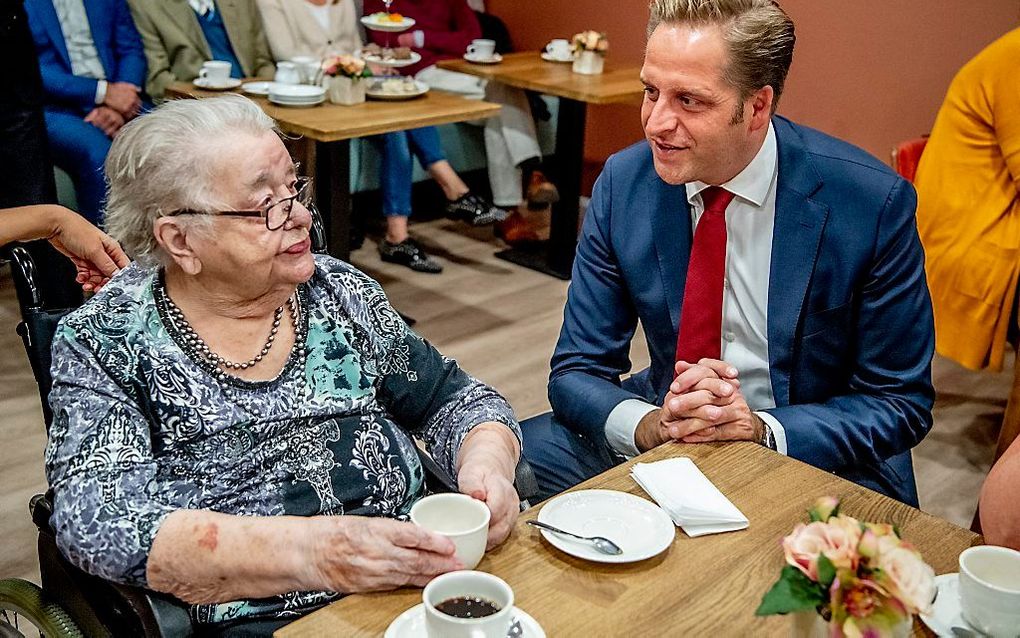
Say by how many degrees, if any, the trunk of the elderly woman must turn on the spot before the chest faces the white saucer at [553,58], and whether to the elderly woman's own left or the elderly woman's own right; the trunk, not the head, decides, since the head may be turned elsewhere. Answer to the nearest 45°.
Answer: approximately 135° to the elderly woman's own left

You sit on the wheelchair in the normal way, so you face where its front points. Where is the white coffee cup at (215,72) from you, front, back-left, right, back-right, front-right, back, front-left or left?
back-left

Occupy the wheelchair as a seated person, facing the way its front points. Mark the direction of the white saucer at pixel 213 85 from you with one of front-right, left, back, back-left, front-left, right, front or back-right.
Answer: back-left

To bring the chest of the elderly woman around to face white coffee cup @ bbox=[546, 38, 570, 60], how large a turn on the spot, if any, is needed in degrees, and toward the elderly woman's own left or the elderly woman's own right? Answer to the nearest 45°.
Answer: approximately 135° to the elderly woman's own left

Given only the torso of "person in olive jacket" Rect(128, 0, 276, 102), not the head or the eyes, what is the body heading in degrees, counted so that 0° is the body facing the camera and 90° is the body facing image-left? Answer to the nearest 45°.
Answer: approximately 0°

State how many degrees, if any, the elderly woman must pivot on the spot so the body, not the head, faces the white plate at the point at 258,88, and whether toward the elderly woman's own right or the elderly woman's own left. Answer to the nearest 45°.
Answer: approximately 135° to the elderly woman's own left

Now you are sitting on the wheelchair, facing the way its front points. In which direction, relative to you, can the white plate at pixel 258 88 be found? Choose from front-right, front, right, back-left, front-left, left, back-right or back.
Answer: back-left

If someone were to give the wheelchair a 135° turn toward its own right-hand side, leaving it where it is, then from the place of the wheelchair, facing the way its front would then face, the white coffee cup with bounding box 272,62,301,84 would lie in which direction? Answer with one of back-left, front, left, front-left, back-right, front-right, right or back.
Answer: right

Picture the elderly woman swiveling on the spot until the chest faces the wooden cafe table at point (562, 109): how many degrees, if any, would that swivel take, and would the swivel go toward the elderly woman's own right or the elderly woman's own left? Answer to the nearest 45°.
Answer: approximately 90° to the elderly woman's own left

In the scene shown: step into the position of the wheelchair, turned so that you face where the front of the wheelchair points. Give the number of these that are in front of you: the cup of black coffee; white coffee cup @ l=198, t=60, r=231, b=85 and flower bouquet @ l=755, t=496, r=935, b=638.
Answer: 2

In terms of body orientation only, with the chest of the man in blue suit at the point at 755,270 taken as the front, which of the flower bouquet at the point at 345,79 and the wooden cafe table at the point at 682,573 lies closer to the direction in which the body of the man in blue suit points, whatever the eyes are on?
the wooden cafe table

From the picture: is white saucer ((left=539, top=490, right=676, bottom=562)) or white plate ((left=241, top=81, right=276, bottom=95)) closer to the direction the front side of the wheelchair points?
the white saucer

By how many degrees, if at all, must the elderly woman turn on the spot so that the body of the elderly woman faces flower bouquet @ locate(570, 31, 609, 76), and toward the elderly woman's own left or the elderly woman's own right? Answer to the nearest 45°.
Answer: approximately 90° to the elderly woman's own left
